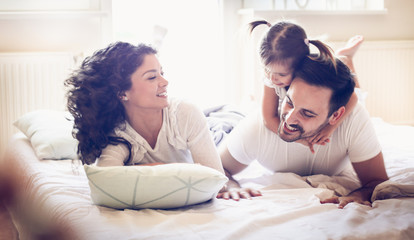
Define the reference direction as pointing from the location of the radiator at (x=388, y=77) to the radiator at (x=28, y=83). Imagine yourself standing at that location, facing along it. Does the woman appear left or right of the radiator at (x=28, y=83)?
left

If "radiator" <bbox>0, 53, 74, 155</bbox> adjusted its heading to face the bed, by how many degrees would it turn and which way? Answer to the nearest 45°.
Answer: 0° — it already faces it

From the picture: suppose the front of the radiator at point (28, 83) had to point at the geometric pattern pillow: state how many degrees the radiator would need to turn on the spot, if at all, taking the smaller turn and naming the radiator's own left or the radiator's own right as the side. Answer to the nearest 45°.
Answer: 0° — it already faces it

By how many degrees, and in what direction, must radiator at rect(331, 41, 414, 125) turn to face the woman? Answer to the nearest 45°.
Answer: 0° — it already faces them

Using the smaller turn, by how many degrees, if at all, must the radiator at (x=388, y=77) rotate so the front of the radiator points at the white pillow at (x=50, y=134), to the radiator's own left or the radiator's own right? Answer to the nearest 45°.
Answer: approximately 45° to the radiator's own right

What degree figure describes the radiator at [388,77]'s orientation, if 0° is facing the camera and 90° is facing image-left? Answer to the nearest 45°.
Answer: approximately 0°

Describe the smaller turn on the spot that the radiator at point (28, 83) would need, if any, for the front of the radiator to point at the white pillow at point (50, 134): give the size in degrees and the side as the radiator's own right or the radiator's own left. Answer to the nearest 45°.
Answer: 0° — it already faces it

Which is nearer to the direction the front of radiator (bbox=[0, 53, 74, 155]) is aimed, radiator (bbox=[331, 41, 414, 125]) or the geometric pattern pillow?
the geometric pattern pillow

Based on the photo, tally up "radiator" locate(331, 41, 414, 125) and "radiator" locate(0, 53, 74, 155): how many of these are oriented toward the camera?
2

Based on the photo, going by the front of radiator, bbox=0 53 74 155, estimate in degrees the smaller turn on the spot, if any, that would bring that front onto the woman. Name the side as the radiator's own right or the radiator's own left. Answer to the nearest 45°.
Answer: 0° — it already faces them

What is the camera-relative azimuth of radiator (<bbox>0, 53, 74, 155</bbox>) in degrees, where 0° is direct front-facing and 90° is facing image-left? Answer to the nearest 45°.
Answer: approximately 0°

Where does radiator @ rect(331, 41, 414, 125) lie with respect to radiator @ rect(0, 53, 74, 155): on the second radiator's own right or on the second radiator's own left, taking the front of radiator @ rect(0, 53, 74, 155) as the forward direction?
on the second radiator's own left

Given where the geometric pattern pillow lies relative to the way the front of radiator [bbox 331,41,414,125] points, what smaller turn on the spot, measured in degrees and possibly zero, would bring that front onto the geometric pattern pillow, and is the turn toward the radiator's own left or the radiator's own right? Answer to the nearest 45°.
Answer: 0° — it already faces it
